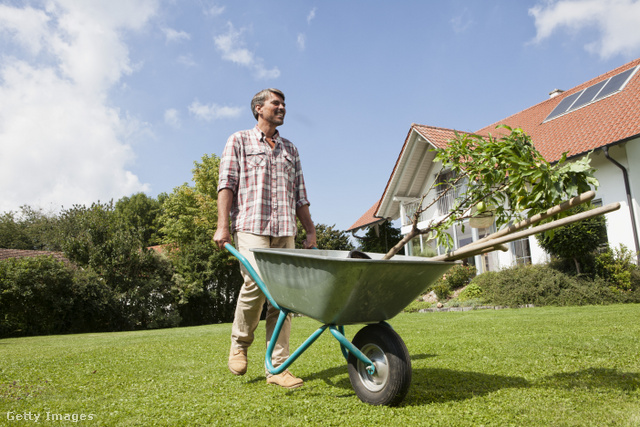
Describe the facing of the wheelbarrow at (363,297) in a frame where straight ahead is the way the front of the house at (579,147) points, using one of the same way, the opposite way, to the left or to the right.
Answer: to the left

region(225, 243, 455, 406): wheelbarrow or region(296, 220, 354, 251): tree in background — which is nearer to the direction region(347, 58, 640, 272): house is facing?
the wheelbarrow

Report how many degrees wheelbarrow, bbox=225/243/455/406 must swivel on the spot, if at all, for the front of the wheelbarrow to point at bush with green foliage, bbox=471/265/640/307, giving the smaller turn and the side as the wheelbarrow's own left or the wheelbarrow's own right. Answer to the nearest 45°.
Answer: approximately 90° to the wheelbarrow's own left

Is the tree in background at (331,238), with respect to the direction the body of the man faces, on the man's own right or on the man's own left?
on the man's own left

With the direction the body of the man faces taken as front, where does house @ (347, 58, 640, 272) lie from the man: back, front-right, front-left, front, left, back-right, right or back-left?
left

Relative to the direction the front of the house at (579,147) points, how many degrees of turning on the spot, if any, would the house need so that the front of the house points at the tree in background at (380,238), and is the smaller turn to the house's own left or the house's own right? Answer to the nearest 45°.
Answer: approximately 90° to the house's own right

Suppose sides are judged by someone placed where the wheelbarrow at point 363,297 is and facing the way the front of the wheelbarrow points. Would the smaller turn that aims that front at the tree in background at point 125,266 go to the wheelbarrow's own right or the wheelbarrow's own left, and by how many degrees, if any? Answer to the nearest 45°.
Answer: approximately 180°

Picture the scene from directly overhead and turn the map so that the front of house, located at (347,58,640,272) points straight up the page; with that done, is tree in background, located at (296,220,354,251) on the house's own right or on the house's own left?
on the house's own right

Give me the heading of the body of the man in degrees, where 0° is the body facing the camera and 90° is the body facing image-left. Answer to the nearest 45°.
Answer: approximately 315°

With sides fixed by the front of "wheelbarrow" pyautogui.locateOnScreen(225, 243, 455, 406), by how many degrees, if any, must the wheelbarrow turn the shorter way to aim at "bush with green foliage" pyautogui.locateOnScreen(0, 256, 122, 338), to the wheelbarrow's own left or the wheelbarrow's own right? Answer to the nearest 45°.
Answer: approximately 180°

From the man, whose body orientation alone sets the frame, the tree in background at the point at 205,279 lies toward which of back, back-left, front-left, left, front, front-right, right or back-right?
back-left

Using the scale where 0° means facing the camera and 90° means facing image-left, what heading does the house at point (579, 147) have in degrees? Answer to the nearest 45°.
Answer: approximately 45°

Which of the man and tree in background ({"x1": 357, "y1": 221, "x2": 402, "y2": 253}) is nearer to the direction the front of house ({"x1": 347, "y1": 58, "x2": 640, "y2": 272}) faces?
the man
